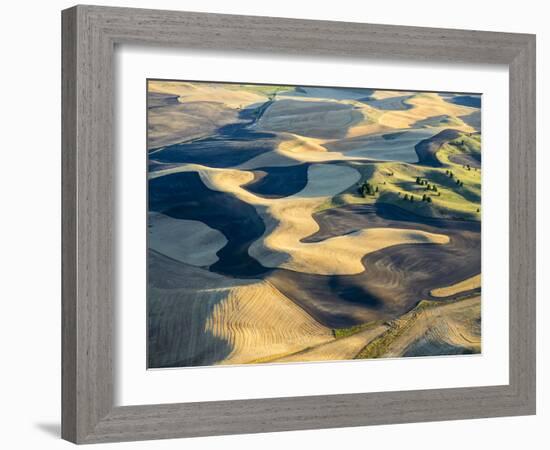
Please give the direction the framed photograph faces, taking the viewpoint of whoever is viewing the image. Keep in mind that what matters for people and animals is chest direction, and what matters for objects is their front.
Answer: facing the viewer and to the right of the viewer
